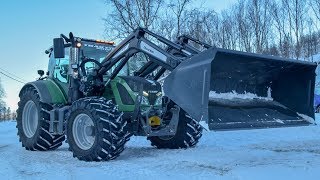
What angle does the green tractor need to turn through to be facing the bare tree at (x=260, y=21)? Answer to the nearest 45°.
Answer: approximately 135° to its left

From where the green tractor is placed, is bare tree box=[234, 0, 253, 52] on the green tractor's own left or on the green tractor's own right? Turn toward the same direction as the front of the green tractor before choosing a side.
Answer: on the green tractor's own left

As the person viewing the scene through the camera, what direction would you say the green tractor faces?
facing the viewer and to the right of the viewer
